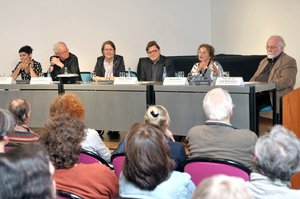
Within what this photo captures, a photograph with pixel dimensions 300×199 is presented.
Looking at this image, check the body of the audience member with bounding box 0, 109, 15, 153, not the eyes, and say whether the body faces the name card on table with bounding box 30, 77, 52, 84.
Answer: yes

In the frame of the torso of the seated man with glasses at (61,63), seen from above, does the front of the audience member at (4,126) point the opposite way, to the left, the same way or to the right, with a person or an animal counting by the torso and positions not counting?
the opposite way

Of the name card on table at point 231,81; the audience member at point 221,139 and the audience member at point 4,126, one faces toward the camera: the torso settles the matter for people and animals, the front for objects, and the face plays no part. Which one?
the name card on table

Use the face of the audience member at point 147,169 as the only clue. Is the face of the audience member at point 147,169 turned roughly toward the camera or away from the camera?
away from the camera

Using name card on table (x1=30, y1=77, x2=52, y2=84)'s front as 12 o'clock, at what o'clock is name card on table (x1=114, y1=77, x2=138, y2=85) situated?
name card on table (x1=114, y1=77, x2=138, y2=85) is roughly at 10 o'clock from name card on table (x1=30, y1=77, x2=52, y2=84).

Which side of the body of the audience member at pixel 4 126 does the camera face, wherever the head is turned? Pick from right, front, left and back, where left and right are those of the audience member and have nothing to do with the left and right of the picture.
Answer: back

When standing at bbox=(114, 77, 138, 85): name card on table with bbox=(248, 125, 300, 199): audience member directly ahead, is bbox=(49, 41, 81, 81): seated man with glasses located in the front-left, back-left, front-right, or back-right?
back-right

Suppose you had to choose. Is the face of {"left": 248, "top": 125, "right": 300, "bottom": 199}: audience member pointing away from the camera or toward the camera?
away from the camera

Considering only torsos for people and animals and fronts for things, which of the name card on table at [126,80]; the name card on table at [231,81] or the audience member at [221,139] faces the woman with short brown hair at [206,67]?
the audience member

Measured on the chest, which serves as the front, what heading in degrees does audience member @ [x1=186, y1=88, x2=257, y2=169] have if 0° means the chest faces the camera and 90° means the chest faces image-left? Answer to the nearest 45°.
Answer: approximately 180°

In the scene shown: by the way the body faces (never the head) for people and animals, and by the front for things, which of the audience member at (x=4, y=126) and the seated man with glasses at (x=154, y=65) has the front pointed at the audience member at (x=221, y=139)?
the seated man with glasses

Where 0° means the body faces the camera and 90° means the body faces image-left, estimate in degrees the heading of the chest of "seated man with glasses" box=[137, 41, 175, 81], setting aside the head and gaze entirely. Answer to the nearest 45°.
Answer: approximately 0°

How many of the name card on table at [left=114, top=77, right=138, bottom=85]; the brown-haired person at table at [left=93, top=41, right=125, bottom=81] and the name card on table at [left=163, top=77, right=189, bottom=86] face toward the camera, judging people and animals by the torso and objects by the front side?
3

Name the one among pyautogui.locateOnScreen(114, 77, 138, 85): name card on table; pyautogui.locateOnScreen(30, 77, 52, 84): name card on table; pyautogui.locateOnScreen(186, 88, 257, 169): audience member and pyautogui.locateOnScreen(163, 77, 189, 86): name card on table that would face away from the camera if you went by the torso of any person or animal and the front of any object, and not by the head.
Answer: the audience member

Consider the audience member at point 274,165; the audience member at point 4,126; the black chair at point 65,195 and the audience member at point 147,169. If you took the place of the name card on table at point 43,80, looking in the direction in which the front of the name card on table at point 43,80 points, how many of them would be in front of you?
4

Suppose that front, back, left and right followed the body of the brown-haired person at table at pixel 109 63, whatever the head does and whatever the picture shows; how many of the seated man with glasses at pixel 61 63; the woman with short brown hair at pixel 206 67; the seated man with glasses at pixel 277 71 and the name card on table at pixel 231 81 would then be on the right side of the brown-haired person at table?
1
